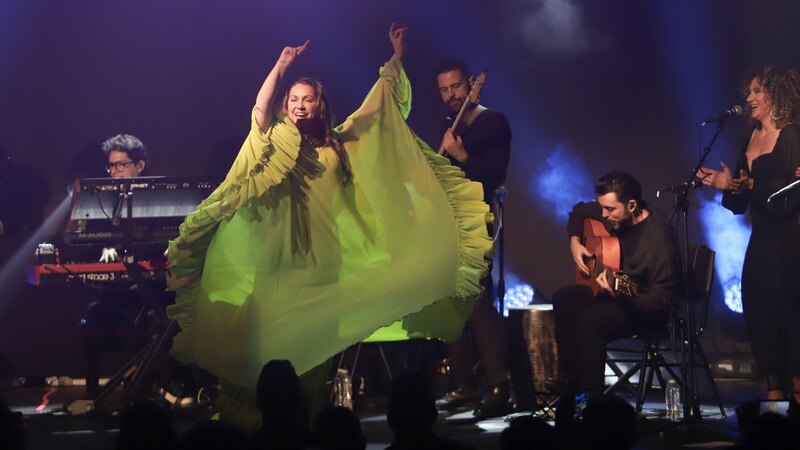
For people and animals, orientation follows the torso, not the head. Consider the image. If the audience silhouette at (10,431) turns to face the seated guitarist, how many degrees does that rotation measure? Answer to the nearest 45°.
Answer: approximately 45° to their right

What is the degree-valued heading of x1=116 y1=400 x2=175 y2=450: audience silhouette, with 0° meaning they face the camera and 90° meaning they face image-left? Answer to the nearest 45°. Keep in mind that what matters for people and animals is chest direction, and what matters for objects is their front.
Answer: approximately 180°

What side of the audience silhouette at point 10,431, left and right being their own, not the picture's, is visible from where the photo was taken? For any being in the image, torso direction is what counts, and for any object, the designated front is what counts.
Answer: back

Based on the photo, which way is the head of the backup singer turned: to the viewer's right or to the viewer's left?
to the viewer's left

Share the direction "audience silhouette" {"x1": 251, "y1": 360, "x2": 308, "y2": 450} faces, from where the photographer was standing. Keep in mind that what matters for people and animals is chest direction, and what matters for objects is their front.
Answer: facing away from the viewer

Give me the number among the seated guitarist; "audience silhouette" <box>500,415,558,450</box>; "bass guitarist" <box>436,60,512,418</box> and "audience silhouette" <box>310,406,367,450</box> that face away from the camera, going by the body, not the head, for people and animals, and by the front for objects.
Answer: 2

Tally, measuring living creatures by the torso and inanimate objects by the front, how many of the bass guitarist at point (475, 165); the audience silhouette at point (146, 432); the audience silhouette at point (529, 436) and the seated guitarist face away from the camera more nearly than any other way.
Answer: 2

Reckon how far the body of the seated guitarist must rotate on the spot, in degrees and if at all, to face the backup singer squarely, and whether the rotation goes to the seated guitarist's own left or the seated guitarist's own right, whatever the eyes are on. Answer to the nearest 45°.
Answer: approximately 135° to the seated guitarist's own left

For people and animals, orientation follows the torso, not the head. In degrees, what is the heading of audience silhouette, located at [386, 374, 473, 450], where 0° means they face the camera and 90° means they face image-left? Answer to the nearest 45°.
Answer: approximately 180°

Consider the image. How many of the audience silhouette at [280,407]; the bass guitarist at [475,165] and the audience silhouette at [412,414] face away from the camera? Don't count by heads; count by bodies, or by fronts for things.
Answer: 2

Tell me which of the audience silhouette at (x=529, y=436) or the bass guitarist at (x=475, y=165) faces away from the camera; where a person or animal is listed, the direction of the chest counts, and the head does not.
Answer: the audience silhouette

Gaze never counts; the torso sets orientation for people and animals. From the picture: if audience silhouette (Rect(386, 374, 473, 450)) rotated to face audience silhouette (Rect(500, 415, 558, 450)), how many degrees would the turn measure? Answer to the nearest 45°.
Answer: approximately 135° to their right

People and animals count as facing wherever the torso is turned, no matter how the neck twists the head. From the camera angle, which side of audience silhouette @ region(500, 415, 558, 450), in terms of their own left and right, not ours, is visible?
back

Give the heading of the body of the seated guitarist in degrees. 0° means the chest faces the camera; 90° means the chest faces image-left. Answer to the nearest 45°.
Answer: approximately 45°
